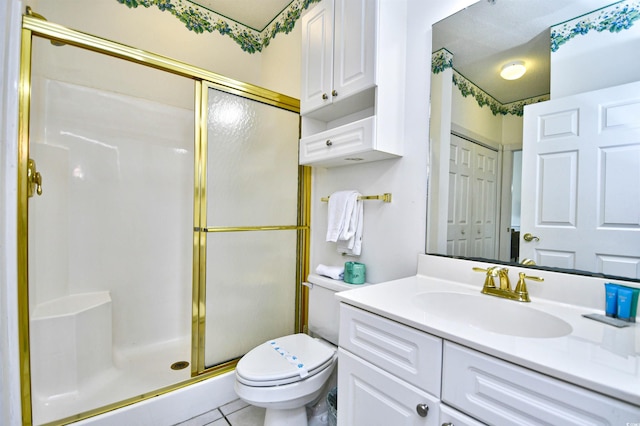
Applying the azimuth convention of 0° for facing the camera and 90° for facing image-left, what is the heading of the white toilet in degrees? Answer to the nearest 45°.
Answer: approximately 45°

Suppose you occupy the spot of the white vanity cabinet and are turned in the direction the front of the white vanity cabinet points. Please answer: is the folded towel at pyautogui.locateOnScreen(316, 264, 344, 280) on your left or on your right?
on your right

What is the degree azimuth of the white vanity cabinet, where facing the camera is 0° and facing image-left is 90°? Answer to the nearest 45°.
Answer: approximately 45°

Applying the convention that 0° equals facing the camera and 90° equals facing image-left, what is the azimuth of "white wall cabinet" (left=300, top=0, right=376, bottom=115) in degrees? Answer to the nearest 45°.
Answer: approximately 45°

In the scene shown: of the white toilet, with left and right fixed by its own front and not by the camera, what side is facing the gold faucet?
left

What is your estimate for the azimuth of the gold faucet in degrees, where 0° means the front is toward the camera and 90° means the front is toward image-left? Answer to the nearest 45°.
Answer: approximately 45°
